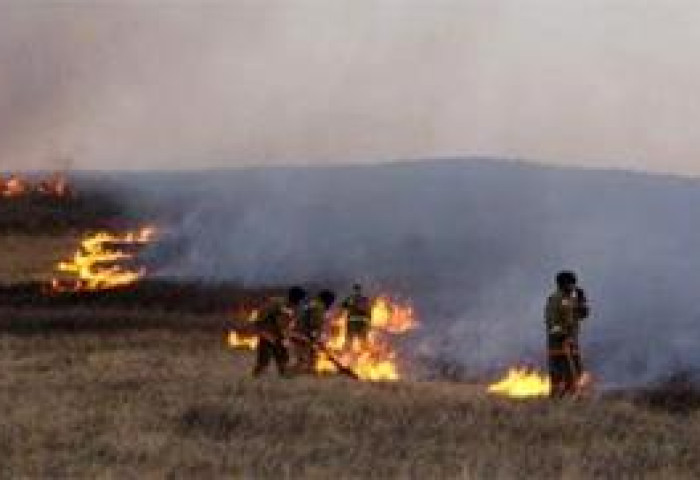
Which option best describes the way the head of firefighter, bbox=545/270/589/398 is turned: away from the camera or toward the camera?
toward the camera

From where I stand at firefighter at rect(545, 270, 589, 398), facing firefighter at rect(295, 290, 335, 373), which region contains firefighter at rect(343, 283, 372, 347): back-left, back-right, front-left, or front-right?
front-right
